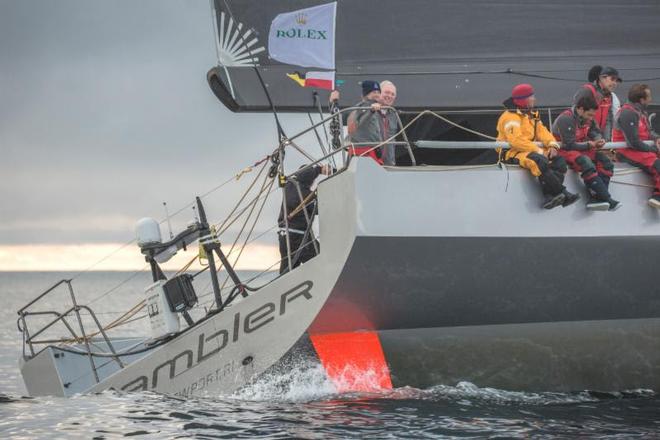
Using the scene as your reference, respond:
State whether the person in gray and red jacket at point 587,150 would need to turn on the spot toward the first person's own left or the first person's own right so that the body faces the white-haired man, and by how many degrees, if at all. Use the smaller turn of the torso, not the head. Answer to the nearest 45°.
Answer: approximately 135° to the first person's own right

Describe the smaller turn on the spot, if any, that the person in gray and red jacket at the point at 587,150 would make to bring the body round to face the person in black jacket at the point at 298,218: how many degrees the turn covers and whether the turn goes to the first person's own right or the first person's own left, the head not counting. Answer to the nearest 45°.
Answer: approximately 135° to the first person's own right

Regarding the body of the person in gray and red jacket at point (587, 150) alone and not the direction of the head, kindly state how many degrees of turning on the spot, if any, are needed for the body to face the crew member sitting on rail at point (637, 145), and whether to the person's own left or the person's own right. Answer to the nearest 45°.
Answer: approximately 90° to the person's own left

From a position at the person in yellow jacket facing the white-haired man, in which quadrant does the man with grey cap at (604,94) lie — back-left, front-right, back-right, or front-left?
back-right

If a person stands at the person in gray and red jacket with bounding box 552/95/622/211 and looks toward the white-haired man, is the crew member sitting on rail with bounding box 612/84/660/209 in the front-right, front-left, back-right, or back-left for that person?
back-right

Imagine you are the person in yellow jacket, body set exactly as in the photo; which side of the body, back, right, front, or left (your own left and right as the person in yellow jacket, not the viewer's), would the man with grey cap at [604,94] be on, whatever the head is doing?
left

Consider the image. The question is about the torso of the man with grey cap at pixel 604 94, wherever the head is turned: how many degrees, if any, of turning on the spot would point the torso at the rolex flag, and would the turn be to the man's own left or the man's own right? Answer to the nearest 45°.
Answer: approximately 135° to the man's own right

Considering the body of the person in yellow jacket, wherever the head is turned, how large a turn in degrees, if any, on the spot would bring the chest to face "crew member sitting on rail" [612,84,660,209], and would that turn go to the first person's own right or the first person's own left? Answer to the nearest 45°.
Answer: approximately 90° to the first person's own left

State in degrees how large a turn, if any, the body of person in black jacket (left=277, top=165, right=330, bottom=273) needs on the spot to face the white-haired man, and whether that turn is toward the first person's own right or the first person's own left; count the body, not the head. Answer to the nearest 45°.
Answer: approximately 45° to the first person's own right

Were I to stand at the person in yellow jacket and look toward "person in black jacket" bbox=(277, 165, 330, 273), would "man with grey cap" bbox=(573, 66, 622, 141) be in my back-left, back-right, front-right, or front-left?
back-right
